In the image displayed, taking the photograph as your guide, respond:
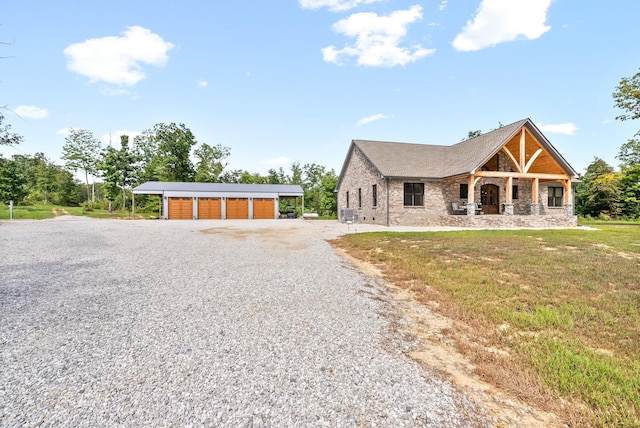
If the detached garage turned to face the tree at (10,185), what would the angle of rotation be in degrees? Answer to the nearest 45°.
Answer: approximately 135° to its right

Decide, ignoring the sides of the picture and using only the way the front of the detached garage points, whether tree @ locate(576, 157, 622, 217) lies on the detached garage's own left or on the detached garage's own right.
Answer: on the detached garage's own left

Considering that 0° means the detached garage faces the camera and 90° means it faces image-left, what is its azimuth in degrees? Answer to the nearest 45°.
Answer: approximately 0°

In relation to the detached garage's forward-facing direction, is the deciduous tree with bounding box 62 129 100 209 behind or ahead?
behind

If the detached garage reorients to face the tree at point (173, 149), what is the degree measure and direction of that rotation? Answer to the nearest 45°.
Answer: approximately 180°

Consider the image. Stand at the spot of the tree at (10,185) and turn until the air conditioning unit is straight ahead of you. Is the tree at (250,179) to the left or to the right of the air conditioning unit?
left

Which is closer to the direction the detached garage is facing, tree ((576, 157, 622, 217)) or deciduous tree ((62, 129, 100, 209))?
the tree
